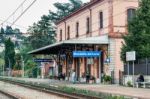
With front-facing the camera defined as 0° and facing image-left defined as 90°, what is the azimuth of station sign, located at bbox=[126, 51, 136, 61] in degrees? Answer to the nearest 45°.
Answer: approximately 0°
